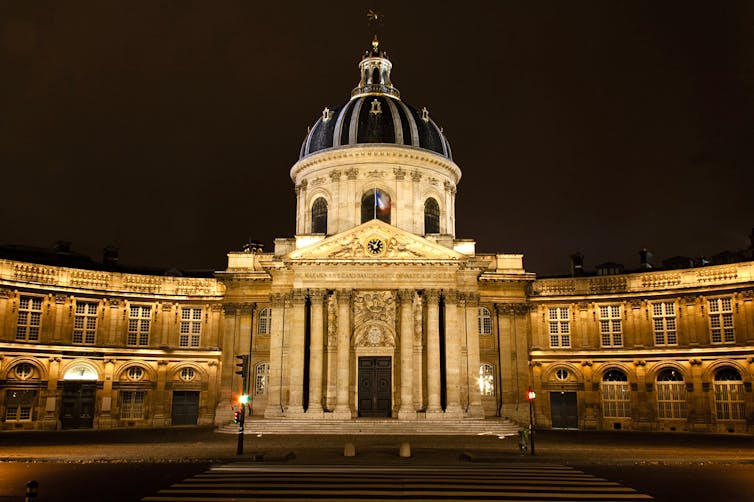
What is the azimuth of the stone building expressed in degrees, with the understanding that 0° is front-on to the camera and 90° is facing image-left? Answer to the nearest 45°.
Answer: approximately 0°
